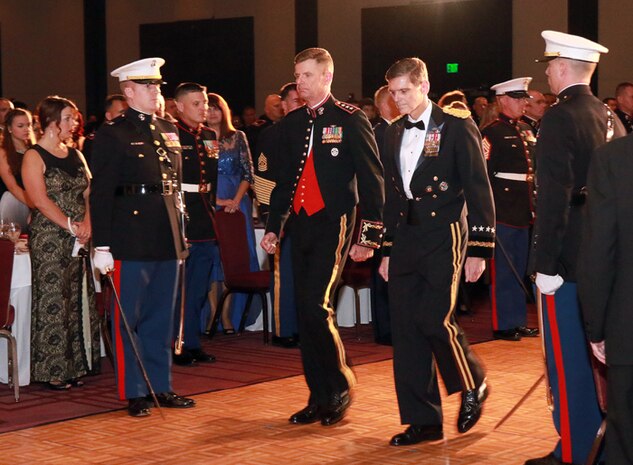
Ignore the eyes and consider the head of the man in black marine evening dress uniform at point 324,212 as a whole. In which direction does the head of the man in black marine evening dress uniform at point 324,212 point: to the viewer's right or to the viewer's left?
to the viewer's left

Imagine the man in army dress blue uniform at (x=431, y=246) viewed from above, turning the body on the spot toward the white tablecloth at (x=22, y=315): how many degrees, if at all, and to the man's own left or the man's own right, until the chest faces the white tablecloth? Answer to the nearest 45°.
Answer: approximately 90° to the man's own right

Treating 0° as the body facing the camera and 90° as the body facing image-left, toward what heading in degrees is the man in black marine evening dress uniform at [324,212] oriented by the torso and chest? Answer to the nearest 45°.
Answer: approximately 45°

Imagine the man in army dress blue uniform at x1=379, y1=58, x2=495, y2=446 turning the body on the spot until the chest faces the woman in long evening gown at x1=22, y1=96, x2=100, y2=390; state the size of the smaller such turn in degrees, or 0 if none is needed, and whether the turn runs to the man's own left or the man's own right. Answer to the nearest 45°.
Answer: approximately 90° to the man's own right

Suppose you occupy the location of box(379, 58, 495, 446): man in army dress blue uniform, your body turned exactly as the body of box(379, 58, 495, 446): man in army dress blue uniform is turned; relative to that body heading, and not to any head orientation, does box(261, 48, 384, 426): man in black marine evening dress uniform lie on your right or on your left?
on your right
